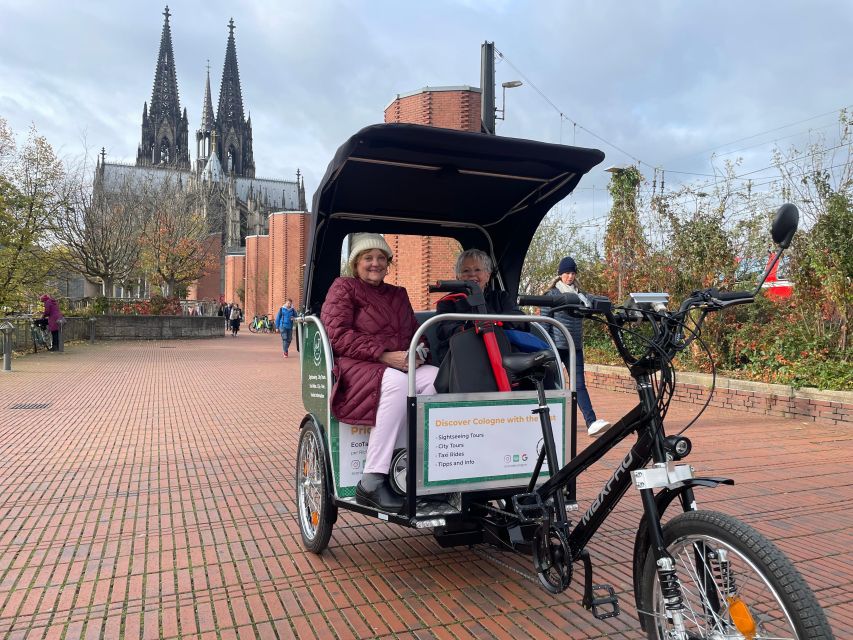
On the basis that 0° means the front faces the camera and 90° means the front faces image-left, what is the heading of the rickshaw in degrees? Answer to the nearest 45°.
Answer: approximately 315°

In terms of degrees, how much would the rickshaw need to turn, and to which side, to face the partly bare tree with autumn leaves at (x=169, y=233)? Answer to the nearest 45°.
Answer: approximately 180°

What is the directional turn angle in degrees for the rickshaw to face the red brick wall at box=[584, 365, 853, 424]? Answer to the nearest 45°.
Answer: approximately 90° to its left

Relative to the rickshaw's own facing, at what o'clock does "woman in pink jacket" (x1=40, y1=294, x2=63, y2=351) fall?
The woman in pink jacket is roughly at 6 o'clock from the rickshaw.

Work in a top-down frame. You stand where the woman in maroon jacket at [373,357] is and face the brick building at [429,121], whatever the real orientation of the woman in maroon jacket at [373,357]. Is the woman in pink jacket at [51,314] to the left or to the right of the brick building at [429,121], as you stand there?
left

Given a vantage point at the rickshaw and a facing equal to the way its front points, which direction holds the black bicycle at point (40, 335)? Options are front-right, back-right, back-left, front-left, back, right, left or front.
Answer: back

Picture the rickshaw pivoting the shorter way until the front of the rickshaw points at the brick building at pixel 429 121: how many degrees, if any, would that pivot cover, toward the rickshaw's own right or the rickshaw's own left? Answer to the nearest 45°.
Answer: approximately 135° to the rickshaw's own left

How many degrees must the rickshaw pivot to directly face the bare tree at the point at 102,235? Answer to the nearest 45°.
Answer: approximately 180°
